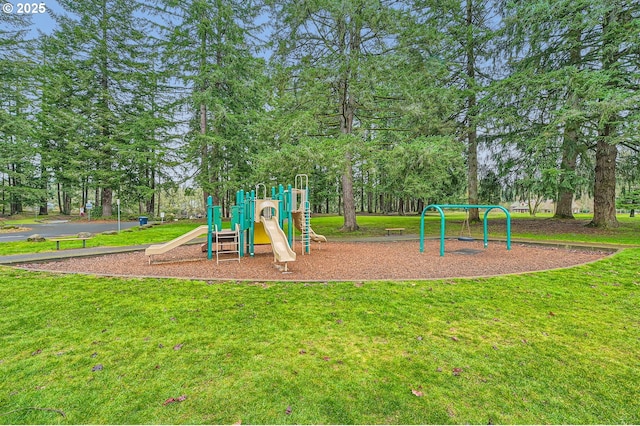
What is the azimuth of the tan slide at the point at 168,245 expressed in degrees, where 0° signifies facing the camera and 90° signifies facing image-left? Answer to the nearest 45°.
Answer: approximately 90°
